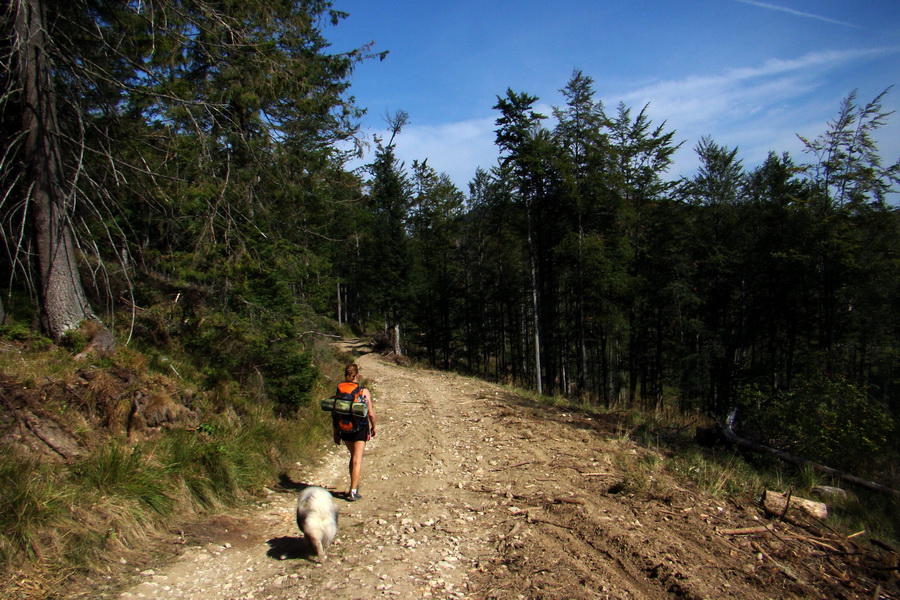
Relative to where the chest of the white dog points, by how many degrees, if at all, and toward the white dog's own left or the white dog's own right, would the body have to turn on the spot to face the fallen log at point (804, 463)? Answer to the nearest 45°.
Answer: approximately 90° to the white dog's own right

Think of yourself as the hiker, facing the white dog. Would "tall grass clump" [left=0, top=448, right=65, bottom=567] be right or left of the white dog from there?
right

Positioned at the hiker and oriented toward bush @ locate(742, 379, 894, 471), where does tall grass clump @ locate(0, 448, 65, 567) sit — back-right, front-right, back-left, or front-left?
back-right

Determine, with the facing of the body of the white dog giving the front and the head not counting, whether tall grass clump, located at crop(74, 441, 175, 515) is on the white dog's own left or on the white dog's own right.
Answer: on the white dog's own left

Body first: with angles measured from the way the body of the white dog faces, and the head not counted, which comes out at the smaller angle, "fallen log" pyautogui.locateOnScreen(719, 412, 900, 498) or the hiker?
the hiker

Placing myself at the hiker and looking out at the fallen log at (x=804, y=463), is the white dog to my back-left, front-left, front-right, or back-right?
back-right

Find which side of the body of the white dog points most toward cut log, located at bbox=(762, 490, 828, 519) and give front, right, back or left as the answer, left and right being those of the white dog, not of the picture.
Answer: right

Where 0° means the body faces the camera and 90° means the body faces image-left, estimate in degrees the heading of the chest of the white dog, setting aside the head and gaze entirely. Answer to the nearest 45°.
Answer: approximately 180°

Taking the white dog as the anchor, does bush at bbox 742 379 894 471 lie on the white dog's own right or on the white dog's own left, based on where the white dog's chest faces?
on the white dog's own right

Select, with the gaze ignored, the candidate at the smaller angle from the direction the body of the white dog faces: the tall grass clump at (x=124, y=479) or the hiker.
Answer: the hiker

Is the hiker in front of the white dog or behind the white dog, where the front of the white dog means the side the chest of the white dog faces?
in front

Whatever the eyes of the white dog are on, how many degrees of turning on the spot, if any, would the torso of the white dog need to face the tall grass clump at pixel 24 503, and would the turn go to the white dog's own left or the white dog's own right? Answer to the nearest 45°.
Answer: approximately 90° to the white dog's own left
